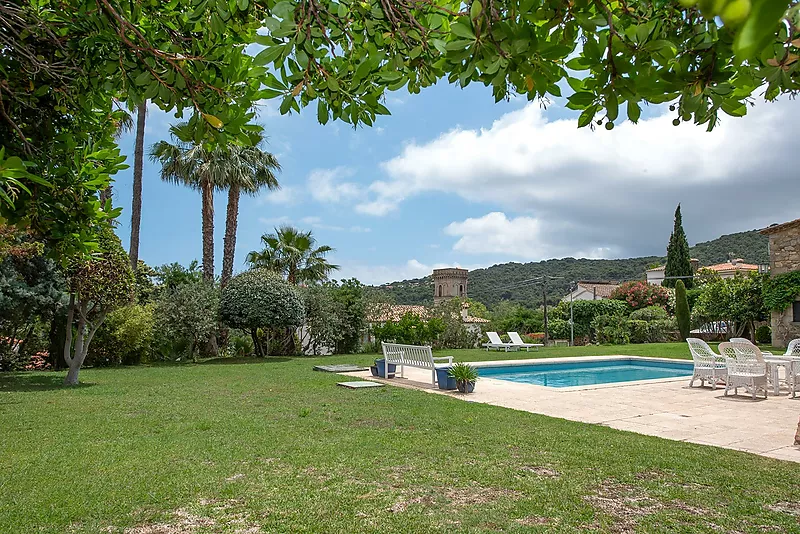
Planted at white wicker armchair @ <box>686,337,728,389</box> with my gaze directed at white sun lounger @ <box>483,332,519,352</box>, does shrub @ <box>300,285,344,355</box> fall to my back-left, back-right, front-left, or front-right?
front-left

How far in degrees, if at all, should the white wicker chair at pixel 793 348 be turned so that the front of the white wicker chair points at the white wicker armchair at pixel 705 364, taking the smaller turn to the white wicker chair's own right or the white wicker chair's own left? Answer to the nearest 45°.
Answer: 0° — it already faces it

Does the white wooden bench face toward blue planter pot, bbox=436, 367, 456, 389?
no

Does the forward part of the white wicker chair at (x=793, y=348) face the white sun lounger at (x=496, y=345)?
no

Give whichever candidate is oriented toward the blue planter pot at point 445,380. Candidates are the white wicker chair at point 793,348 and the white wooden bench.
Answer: the white wicker chair

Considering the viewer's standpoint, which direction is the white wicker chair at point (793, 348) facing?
facing the viewer and to the left of the viewer

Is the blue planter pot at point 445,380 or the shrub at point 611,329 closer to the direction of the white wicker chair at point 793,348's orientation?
the blue planter pot

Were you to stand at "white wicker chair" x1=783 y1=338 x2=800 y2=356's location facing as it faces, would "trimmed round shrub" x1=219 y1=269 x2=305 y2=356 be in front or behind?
in front

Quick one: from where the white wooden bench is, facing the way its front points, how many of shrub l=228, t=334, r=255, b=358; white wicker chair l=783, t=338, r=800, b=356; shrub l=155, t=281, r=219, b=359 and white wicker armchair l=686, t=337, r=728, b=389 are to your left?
2

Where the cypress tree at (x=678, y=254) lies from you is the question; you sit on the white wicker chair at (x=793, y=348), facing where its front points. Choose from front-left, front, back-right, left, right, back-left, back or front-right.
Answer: back-right

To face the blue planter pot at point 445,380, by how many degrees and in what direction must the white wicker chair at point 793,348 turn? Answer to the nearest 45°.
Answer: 0° — it already faces it
